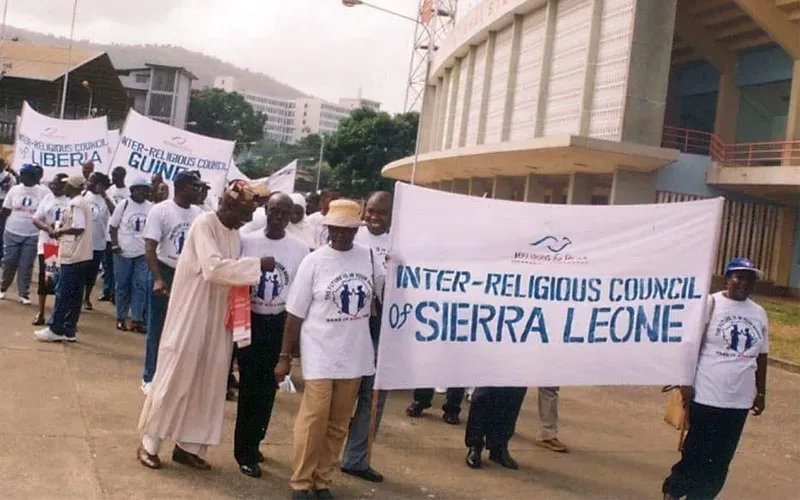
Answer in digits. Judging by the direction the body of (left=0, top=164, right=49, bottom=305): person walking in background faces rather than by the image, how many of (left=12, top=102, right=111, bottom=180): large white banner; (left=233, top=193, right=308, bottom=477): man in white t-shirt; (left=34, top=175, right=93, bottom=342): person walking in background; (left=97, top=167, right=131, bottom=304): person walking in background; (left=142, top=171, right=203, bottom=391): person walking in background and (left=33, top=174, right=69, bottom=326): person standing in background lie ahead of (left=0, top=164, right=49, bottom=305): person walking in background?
4

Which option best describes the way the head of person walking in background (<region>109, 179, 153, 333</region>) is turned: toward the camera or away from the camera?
toward the camera

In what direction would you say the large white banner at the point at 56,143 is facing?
toward the camera

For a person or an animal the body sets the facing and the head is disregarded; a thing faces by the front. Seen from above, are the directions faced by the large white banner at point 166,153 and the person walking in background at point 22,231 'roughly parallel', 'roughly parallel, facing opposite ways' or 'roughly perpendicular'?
roughly parallel

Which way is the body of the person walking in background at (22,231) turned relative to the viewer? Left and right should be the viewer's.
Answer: facing the viewer

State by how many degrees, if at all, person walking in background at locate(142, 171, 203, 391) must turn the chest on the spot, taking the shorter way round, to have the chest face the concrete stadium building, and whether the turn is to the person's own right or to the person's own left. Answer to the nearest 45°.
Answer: approximately 90° to the person's own left

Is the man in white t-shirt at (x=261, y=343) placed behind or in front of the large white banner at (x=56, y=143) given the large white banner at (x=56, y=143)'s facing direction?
in front

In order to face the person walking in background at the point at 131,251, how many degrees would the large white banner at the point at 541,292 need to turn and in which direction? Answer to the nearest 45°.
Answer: approximately 135° to its right

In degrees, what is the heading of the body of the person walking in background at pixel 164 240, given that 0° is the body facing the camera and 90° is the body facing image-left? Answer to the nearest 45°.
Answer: approximately 315°

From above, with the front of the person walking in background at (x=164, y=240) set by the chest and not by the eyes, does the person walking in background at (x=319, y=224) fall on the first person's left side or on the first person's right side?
on the first person's left side

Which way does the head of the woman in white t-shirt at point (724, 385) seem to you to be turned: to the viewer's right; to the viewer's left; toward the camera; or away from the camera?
toward the camera

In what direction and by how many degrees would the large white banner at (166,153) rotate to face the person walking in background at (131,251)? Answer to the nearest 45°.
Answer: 0° — it already faces them

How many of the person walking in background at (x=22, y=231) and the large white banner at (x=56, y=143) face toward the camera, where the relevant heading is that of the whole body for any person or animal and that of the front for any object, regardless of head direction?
2

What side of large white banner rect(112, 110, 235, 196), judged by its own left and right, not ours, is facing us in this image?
front
